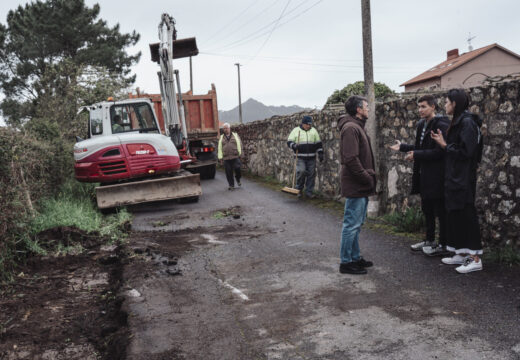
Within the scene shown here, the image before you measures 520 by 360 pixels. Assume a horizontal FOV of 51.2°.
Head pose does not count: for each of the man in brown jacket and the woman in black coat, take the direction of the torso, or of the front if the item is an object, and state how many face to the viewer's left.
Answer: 1

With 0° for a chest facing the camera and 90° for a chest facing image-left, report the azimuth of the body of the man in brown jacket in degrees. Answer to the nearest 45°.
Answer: approximately 270°

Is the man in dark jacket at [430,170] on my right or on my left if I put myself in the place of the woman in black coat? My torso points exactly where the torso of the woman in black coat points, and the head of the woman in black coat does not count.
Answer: on my right

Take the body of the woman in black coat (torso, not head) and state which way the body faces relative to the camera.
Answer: to the viewer's left

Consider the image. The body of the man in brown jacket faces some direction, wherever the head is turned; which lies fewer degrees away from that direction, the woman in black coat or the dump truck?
the woman in black coat

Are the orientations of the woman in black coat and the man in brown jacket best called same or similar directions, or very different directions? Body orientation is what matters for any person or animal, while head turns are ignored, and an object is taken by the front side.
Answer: very different directions

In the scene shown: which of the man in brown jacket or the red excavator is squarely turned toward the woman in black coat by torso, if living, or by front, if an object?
the man in brown jacket

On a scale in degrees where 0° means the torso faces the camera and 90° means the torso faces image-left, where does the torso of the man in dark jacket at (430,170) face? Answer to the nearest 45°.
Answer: approximately 45°

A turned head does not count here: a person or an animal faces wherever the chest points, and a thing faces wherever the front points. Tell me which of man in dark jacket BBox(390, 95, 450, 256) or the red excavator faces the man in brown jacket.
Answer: the man in dark jacket

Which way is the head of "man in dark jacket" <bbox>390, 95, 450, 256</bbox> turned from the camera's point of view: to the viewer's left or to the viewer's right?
to the viewer's left

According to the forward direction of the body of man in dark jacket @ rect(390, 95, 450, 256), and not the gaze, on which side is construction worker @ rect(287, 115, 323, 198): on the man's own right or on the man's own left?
on the man's own right
